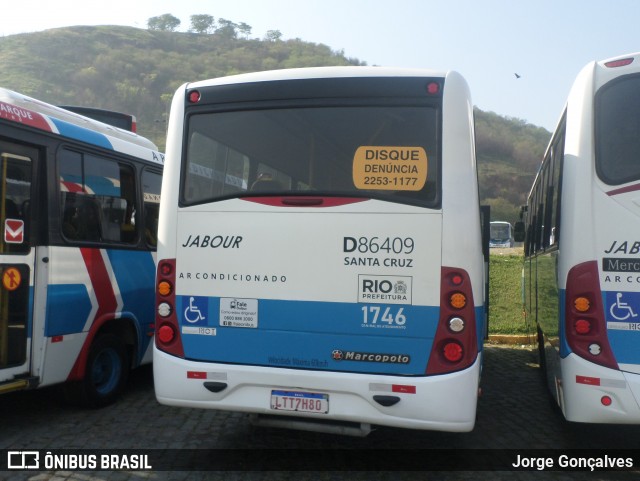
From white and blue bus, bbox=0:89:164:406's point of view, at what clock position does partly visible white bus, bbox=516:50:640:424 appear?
The partly visible white bus is roughly at 3 o'clock from the white and blue bus.

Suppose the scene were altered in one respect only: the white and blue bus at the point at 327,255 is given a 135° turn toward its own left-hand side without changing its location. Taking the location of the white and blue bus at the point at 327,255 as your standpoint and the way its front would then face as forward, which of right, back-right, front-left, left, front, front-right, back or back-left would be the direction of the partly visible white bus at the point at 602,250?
back-left

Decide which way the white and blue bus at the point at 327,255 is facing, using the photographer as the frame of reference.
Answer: facing away from the viewer

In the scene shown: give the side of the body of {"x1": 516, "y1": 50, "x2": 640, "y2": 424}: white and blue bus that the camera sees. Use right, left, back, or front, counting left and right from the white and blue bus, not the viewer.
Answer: back

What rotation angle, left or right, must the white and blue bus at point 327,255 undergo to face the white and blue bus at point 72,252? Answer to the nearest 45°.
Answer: approximately 45° to its left

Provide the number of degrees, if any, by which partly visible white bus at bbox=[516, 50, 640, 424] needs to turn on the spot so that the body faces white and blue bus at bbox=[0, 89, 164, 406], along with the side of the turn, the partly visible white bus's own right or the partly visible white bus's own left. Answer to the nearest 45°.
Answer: approximately 90° to the partly visible white bus's own left

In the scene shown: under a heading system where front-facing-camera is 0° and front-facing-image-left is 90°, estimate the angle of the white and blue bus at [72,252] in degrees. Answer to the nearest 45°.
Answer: approximately 225°
